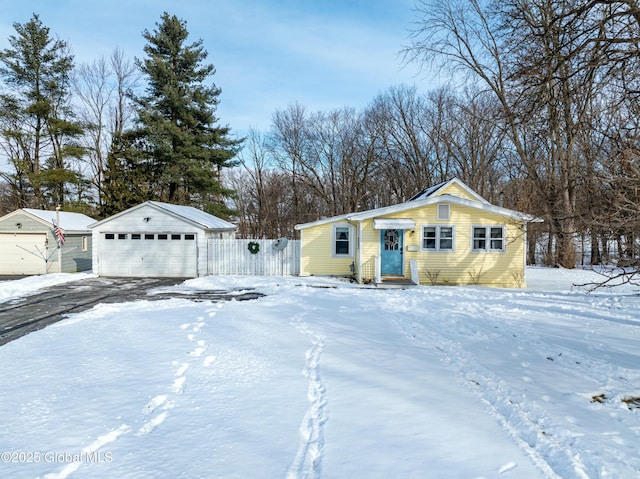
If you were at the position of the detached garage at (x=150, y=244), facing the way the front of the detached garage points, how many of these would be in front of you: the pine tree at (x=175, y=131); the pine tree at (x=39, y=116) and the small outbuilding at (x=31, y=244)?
0

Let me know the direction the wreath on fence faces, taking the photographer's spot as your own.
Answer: facing the viewer

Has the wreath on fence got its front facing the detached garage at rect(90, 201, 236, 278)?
no

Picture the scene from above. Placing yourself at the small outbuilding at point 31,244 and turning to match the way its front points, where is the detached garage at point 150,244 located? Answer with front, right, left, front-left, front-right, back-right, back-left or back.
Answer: front-left

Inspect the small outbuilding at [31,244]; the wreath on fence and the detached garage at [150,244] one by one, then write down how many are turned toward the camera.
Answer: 3

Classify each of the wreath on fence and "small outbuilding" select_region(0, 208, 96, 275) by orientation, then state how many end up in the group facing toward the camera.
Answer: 2

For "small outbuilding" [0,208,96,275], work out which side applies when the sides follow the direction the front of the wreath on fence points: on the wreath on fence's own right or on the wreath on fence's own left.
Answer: on the wreath on fence's own right

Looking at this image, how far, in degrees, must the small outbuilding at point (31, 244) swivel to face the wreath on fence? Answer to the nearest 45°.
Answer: approximately 45° to its left

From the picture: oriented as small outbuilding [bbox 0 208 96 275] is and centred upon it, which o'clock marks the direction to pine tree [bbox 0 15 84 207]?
The pine tree is roughly at 6 o'clock from the small outbuilding.

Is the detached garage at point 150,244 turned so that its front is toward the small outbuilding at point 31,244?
no

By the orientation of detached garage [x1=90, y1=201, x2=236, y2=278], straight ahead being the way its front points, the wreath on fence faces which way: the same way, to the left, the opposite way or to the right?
the same way

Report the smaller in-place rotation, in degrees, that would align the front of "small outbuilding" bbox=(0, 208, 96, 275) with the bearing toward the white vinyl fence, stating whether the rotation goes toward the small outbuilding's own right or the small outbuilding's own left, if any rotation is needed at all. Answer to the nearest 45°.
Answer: approximately 45° to the small outbuilding's own left

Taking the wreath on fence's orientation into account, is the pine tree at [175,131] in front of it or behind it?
behind

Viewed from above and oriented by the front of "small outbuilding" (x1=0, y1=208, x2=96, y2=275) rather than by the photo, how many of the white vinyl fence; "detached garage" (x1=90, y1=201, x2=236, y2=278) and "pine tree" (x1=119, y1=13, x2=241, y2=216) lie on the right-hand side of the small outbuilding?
0
